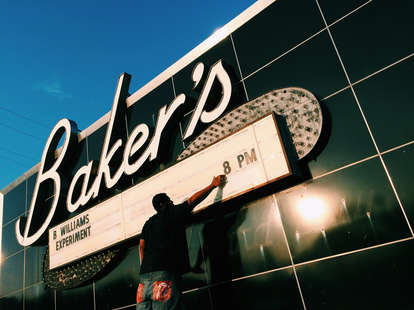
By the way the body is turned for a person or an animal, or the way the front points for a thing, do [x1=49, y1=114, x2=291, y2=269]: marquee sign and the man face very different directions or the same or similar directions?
very different directions

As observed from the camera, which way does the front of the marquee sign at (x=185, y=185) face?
facing the viewer and to the left of the viewer

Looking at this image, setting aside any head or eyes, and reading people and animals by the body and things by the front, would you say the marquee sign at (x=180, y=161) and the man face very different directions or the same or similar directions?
very different directions
